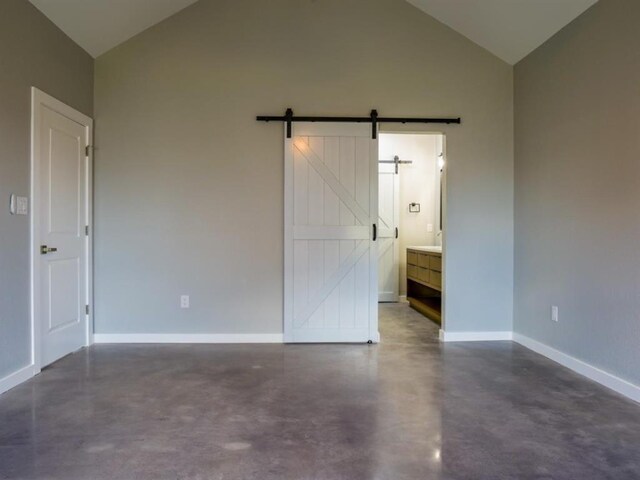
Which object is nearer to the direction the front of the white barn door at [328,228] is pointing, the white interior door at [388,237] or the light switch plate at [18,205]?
the light switch plate

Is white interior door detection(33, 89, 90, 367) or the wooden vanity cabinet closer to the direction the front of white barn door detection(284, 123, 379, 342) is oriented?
the white interior door

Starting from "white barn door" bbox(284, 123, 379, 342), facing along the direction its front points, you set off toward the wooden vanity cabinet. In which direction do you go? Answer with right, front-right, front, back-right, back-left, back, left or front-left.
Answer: back-left

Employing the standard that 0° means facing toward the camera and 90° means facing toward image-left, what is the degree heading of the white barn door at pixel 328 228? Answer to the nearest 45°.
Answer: approximately 0°

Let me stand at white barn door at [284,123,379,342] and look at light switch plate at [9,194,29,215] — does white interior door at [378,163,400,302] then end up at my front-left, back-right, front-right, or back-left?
back-right

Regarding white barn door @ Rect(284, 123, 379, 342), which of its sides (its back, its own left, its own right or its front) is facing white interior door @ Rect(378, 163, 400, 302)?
back

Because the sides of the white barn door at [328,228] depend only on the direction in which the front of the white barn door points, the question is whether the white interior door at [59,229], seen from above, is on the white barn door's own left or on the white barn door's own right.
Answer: on the white barn door's own right

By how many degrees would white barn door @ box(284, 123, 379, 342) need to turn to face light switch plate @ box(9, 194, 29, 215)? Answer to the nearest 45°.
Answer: approximately 45° to its right

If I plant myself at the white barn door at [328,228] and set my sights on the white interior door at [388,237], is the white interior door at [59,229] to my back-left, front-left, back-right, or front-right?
back-left
